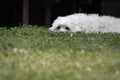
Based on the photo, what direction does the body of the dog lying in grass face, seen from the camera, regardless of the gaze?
to the viewer's left
